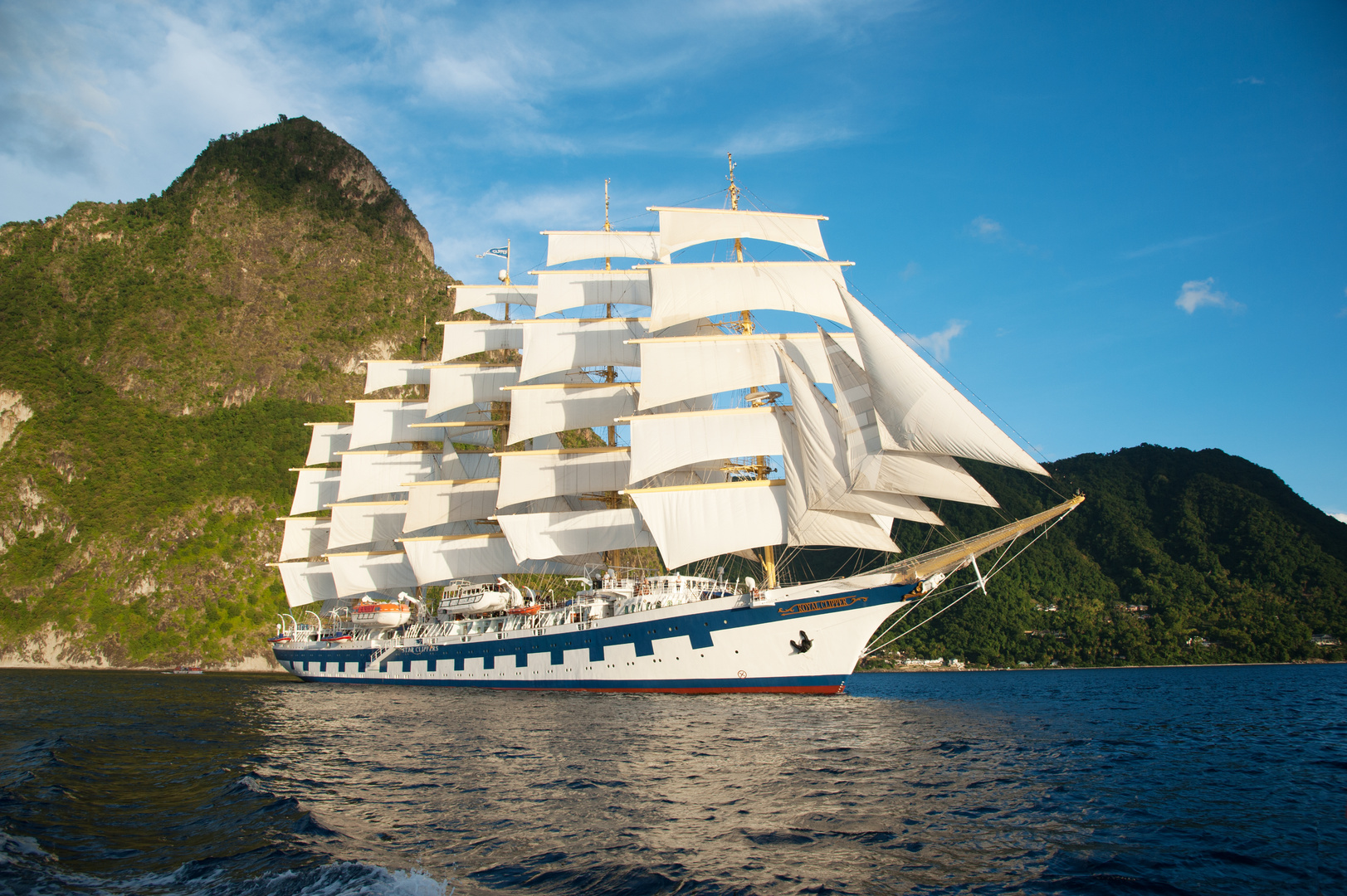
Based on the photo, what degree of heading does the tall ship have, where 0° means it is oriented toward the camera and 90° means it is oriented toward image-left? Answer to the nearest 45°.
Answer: approximately 315°

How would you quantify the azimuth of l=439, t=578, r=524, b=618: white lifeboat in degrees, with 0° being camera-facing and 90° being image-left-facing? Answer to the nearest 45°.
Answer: approximately 315°
